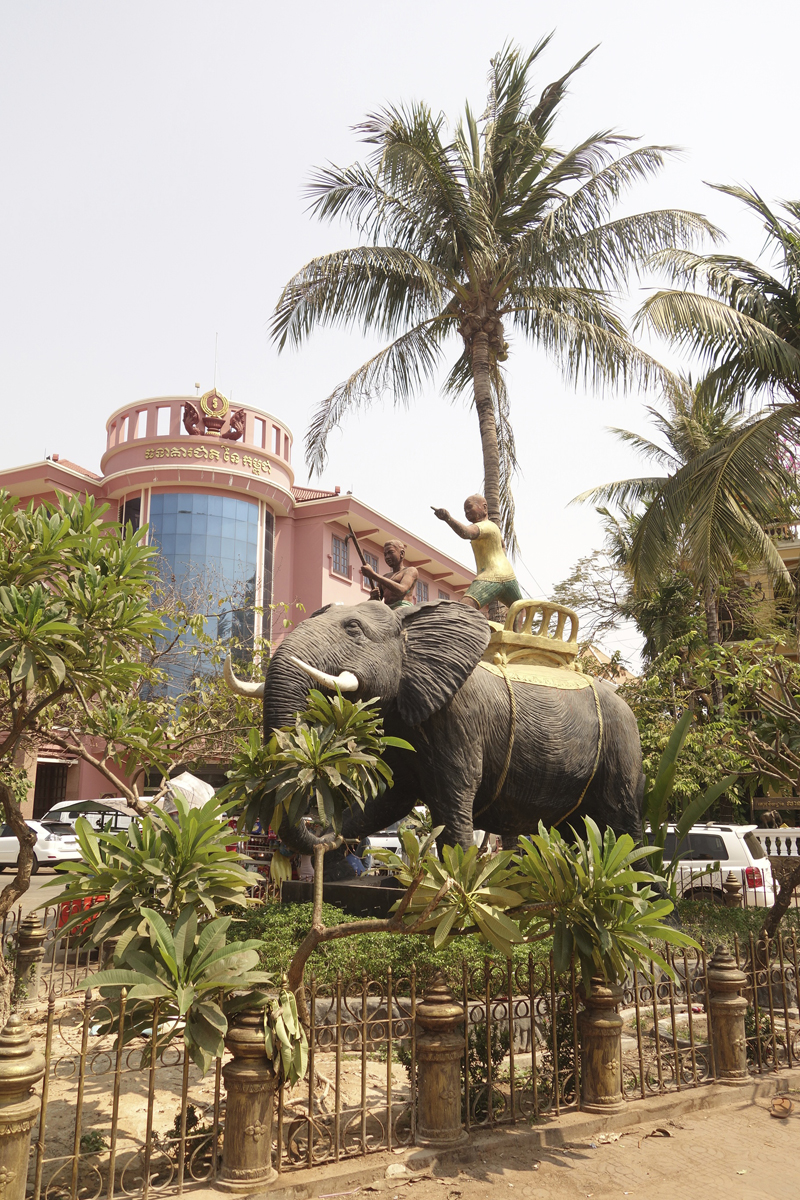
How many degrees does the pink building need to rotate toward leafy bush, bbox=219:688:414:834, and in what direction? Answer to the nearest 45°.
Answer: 0° — it already faces it

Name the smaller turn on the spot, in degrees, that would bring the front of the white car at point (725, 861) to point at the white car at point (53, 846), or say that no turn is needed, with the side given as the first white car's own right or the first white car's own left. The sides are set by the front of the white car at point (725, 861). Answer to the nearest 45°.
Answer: approximately 45° to the first white car's own left

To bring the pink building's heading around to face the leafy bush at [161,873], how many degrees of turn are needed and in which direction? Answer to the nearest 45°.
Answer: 0° — it already faces it

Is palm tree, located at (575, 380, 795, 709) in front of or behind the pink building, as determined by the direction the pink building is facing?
in front

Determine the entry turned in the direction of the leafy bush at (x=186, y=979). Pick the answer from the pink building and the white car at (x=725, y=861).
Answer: the pink building

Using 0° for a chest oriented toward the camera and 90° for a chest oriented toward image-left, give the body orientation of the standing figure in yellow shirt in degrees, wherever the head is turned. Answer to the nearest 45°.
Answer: approximately 90°

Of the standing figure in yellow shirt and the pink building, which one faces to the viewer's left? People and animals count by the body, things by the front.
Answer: the standing figure in yellow shirt

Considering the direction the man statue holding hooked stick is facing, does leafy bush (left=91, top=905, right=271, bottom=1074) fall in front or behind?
in front

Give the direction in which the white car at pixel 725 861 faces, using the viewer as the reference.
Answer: facing away from the viewer and to the left of the viewer

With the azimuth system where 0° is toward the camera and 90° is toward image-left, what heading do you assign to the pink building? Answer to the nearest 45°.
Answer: approximately 0°
